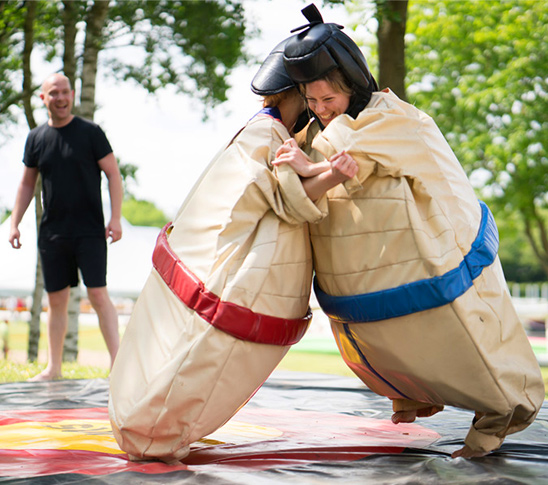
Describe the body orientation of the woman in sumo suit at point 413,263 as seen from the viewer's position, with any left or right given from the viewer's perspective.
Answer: facing to the left of the viewer

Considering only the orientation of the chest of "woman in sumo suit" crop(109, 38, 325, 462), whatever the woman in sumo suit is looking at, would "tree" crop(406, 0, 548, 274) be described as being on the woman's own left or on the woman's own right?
on the woman's own left

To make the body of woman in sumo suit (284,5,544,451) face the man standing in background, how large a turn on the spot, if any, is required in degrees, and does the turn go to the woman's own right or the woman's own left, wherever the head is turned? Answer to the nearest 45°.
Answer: approximately 45° to the woman's own right

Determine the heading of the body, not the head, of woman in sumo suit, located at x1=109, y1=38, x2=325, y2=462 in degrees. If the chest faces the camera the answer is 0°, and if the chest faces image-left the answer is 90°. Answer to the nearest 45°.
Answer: approximately 270°

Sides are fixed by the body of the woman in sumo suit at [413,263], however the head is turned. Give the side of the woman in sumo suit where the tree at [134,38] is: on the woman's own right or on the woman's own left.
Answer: on the woman's own right

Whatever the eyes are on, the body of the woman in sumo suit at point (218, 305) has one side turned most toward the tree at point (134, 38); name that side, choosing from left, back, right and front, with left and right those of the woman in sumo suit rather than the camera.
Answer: left

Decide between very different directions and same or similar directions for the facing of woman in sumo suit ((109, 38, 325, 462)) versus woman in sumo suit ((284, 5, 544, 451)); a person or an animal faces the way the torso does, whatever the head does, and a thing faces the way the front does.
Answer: very different directions
